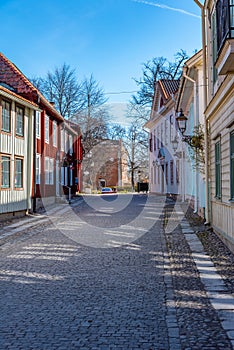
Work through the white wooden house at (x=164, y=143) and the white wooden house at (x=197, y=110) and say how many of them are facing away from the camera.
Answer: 0

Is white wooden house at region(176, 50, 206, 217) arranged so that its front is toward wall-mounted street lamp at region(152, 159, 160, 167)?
no

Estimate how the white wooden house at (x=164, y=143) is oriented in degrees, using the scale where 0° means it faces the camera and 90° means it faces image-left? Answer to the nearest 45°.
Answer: approximately 45°

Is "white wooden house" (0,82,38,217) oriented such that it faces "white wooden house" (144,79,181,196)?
no

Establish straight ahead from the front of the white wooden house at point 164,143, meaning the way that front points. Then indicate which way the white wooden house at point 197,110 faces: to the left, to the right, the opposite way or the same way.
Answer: the same way

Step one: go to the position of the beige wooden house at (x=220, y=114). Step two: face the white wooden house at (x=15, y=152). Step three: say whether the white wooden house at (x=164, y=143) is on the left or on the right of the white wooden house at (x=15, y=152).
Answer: right

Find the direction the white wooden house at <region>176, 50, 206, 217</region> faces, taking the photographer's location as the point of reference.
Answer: facing the viewer and to the left of the viewer

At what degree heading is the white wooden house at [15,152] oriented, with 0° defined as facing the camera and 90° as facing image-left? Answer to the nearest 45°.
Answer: approximately 315°

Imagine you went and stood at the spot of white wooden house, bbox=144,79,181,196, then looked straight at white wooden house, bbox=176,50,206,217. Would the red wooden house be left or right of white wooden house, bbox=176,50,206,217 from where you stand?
right

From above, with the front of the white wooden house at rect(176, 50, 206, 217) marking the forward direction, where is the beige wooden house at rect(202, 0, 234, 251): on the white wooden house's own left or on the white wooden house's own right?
on the white wooden house's own left

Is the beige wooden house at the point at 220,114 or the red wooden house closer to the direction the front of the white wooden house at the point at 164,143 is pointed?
the red wooden house

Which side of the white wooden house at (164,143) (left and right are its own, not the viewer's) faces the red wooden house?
front

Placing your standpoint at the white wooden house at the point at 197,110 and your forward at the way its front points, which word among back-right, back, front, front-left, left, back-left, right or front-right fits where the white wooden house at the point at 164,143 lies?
back-right
